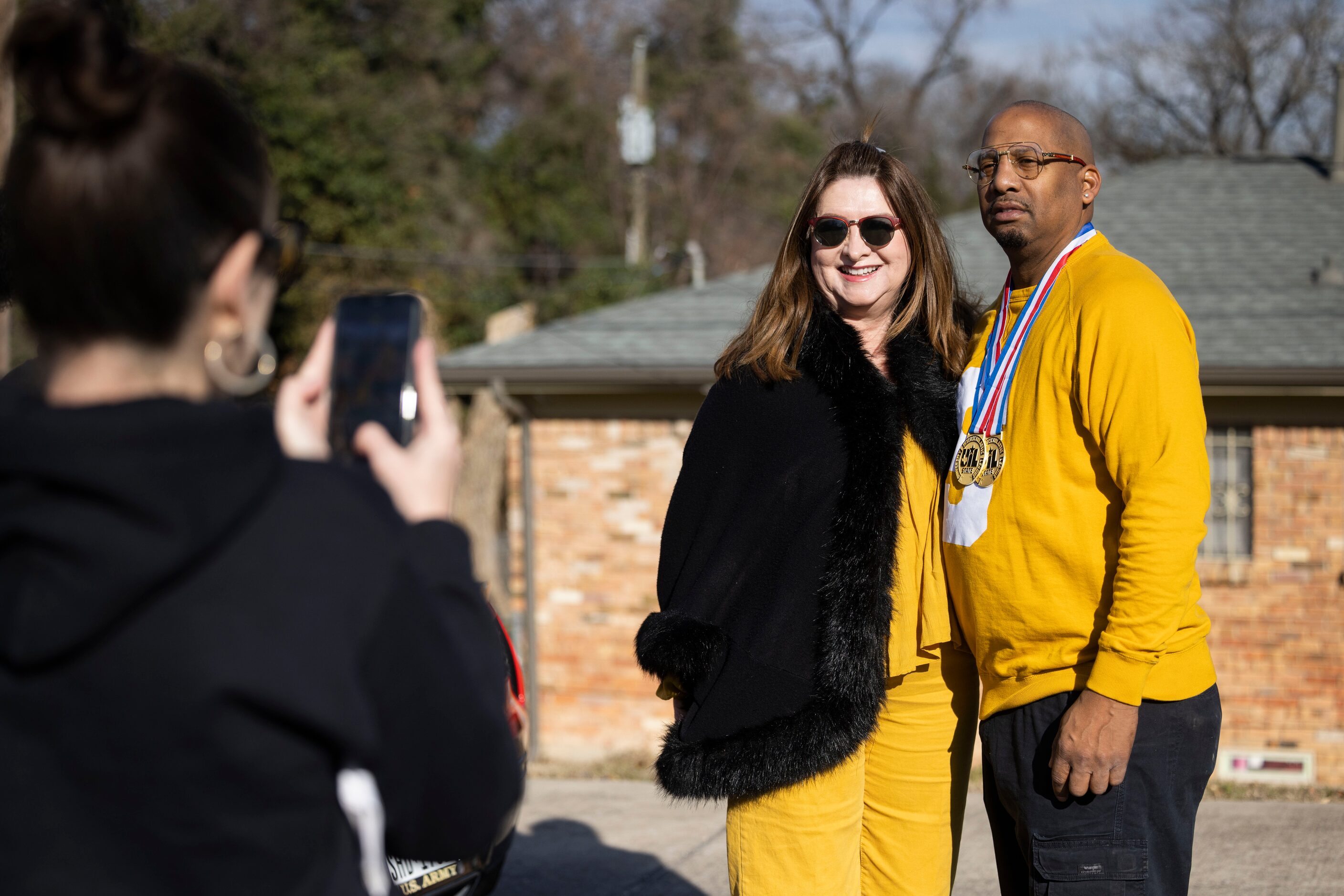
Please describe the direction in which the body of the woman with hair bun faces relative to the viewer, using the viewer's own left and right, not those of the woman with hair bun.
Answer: facing away from the viewer and to the right of the viewer

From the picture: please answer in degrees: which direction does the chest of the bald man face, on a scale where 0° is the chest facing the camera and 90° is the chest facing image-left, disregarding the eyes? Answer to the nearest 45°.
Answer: approximately 45°

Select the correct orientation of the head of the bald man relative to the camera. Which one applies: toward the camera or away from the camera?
toward the camera

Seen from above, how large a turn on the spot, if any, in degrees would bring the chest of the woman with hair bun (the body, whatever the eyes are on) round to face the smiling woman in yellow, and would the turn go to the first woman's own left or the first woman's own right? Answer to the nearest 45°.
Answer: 0° — they already face them

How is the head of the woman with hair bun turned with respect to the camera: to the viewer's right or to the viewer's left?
to the viewer's right

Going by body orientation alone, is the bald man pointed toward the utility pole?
no
